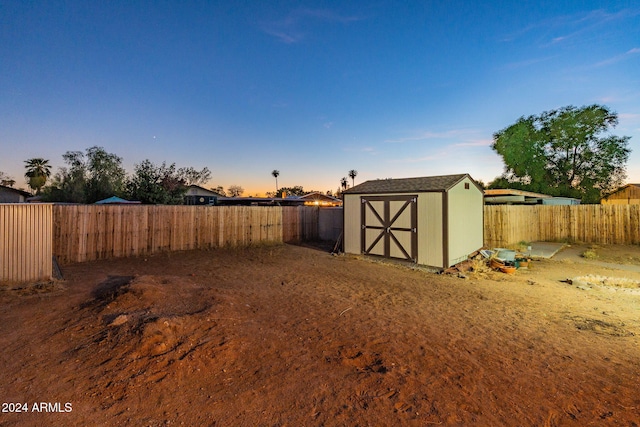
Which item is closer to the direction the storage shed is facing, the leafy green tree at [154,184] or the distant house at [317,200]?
the leafy green tree

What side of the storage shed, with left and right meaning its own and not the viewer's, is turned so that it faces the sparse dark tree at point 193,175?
right

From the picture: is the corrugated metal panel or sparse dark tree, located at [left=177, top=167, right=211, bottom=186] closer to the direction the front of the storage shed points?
the corrugated metal panel

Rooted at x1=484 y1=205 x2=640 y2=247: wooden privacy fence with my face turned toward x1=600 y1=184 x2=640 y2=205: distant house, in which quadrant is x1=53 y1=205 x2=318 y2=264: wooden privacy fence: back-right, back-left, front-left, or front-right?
back-left

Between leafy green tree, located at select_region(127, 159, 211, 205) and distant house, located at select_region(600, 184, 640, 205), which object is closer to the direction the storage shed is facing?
the leafy green tree

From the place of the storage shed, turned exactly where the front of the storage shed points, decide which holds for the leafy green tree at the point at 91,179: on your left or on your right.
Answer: on your right

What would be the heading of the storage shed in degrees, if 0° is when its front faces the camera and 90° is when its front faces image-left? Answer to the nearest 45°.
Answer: approximately 45°

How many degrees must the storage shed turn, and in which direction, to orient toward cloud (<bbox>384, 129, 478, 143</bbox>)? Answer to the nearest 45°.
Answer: approximately 135° to its right

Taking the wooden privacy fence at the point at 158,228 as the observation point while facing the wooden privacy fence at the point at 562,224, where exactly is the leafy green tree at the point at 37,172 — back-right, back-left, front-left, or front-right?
back-left

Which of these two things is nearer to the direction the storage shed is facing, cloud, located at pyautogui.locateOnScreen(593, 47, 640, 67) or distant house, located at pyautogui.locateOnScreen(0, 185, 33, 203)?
the distant house

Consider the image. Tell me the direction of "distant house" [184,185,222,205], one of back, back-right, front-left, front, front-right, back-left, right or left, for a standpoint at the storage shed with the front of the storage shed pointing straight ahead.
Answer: right

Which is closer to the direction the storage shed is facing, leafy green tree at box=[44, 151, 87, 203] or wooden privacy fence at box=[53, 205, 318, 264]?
the wooden privacy fence
